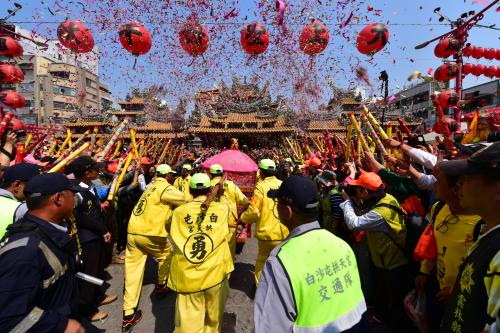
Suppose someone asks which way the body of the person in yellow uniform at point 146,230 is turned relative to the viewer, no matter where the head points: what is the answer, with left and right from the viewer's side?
facing away from the viewer and to the right of the viewer

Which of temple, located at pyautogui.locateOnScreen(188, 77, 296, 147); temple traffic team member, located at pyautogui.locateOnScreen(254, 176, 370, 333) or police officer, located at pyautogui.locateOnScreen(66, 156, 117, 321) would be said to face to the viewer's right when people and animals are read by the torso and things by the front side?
police officer, located at pyautogui.locateOnScreen(66, 156, 117, 321)

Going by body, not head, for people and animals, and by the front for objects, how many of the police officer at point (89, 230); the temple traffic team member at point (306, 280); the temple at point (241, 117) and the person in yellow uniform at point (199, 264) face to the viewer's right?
1

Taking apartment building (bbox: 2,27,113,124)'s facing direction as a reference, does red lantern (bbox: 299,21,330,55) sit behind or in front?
in front

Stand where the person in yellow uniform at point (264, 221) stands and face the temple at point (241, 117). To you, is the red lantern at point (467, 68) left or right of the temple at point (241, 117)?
right

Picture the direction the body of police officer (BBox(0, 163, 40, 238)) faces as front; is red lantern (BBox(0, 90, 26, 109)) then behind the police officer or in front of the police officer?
in front

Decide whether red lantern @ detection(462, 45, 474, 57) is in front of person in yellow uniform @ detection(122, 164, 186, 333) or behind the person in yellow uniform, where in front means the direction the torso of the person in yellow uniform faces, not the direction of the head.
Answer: in front

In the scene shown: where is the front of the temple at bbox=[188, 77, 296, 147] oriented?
toward the camera

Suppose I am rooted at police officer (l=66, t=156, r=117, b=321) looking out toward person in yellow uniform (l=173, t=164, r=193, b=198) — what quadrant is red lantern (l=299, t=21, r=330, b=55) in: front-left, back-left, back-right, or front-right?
front-right

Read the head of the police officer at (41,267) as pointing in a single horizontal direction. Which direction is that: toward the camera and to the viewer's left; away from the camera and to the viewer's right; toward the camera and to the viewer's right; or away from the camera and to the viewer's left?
away from the camera and to the viewer's right

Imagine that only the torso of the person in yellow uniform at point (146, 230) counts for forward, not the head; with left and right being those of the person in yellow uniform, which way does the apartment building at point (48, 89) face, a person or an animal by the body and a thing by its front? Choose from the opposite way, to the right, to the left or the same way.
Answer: to the right

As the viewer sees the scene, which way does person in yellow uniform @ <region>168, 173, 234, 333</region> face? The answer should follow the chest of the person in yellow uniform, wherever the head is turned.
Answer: away from the camera

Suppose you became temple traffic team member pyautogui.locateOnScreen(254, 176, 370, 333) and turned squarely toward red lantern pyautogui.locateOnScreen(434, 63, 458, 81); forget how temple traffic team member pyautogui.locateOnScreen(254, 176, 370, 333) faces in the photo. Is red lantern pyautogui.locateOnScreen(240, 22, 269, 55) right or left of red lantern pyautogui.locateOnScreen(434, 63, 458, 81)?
left

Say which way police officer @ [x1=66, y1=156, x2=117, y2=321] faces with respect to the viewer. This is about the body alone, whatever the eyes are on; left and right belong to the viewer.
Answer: facing to the right of the viewer

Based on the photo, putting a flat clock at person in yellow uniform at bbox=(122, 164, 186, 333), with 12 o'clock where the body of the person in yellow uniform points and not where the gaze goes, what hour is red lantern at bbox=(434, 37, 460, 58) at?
The red lantern is roughly at 1 o'clock from the person in yellow uniform.

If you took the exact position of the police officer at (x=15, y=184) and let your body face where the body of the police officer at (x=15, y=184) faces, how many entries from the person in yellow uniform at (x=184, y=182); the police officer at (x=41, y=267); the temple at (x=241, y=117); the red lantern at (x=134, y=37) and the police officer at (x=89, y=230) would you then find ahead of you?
4
